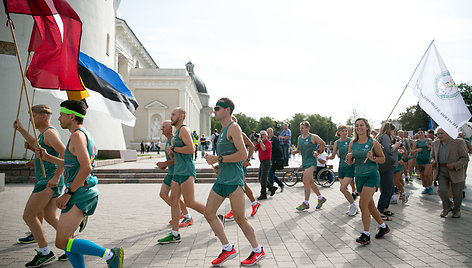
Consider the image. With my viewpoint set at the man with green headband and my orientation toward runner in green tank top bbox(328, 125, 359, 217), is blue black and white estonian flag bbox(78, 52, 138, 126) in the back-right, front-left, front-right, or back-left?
front-left

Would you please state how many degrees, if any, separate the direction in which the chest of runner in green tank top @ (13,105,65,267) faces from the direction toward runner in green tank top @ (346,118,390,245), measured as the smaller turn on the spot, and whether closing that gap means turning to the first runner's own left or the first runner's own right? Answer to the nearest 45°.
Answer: approximately 180°

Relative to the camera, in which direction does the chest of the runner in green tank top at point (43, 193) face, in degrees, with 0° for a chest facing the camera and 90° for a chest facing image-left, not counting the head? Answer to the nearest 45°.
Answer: approximately 90°

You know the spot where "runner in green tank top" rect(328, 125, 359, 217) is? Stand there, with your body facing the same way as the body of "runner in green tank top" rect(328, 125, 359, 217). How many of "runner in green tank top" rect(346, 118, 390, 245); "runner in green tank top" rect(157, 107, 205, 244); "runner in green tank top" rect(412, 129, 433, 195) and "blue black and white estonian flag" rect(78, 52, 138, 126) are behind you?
1

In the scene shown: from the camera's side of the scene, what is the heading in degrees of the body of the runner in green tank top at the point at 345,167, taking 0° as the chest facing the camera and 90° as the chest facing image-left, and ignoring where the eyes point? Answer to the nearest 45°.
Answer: approximately 45°

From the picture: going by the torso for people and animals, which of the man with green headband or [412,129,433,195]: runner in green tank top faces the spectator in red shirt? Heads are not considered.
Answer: the runner in green tank top

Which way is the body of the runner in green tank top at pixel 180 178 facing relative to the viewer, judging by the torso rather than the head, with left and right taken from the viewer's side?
facing to the left of the viewer

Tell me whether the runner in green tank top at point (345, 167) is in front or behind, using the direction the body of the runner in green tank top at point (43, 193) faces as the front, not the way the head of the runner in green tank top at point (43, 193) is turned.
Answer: behind

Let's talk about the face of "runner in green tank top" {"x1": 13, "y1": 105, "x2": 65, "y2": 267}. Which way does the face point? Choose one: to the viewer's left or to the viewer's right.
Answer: to the viewer's left

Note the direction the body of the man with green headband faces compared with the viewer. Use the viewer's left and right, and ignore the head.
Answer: facing to the left of the viewer

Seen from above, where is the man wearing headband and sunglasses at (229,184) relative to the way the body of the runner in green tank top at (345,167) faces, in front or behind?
in front

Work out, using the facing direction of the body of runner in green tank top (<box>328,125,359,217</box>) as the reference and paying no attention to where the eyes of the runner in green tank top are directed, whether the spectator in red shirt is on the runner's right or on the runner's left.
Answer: on the runner's right

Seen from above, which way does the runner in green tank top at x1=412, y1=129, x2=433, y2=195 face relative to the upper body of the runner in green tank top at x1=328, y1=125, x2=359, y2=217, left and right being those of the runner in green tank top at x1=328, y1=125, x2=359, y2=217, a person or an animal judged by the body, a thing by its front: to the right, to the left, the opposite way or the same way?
the same way

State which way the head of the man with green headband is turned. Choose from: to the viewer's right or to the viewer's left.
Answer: to the viewer's left
